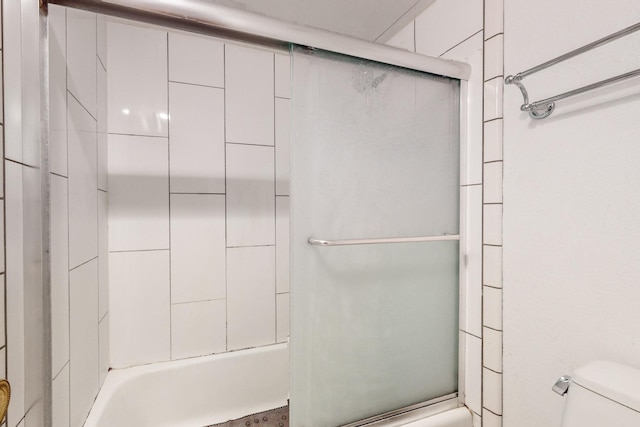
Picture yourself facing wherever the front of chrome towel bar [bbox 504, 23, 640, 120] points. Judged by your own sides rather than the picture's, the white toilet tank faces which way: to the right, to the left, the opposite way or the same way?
the same way

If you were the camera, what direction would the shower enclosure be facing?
facing the viewer and to the right of the viewer

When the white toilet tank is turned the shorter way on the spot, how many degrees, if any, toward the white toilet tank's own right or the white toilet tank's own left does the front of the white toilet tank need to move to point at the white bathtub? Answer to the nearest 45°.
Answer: approximately 45° to the white toilet tank's own right

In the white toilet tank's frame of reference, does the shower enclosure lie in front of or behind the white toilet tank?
in front

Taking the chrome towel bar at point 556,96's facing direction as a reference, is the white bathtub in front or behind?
in front

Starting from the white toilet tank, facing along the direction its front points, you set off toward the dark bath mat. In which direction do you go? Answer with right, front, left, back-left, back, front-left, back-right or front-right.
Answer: front-right

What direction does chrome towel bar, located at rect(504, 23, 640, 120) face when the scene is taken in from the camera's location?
facing the viewer and to the left of the viewer
